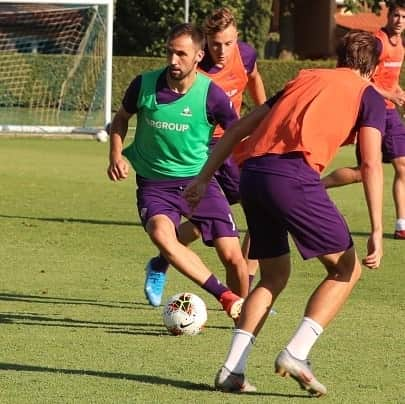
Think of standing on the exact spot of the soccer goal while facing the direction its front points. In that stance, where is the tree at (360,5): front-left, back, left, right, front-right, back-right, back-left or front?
back-left

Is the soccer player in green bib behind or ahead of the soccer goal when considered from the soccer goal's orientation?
ahead

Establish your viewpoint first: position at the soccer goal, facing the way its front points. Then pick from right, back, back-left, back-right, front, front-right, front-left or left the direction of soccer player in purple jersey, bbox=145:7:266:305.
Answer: front

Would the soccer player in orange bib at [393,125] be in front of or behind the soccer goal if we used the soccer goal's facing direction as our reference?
in front

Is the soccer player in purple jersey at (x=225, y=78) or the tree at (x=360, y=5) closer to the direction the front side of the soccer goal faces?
the soccer player in purple jersey

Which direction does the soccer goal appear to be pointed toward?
toward the camera

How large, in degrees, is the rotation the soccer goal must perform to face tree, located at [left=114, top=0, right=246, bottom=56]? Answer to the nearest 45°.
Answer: approximately 180°

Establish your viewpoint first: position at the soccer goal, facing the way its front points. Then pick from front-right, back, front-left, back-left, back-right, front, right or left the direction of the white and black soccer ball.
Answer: front
